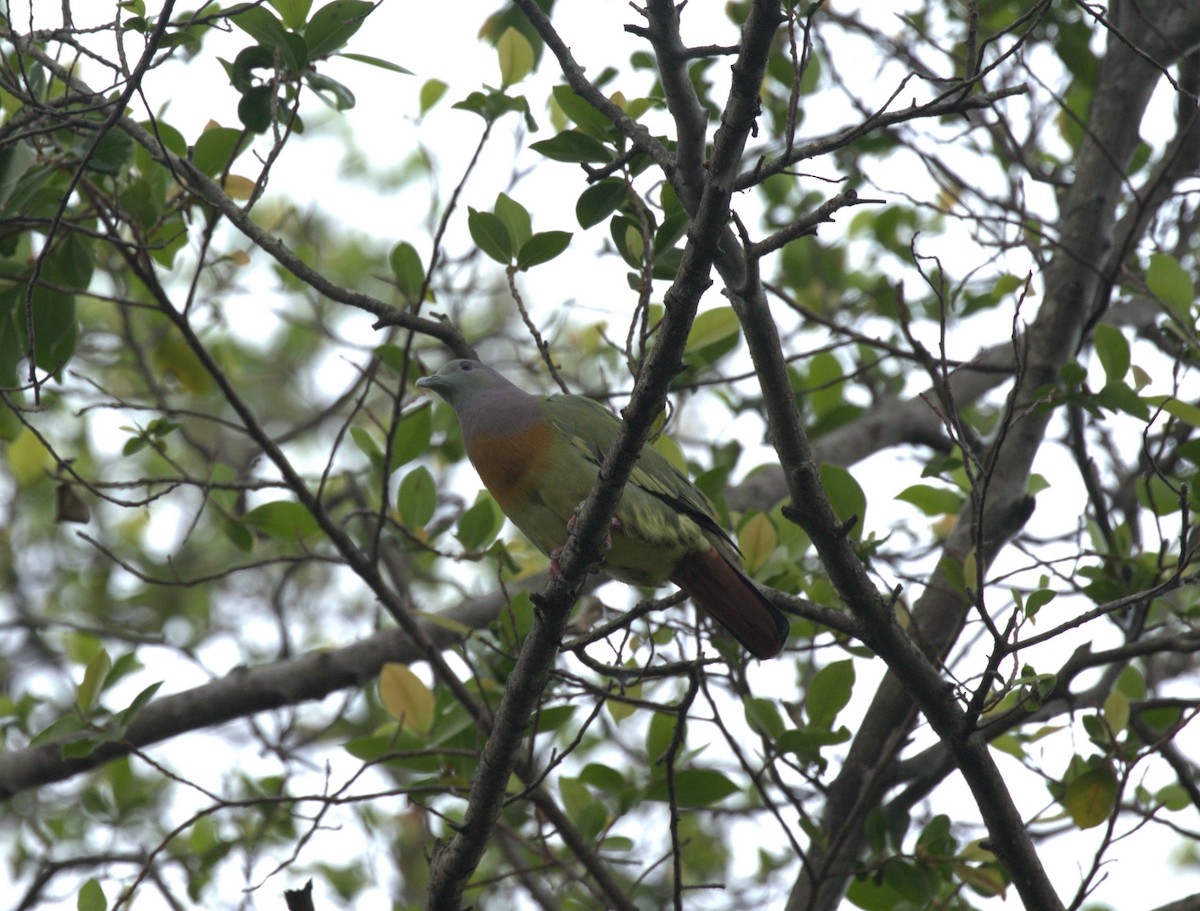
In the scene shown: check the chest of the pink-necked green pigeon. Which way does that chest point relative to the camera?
to the viewer's left

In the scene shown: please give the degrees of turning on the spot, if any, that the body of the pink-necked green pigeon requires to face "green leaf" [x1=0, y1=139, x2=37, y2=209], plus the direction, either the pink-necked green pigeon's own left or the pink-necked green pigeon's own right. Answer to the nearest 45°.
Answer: approximately 45° to the pink-necked green pigeon's own left

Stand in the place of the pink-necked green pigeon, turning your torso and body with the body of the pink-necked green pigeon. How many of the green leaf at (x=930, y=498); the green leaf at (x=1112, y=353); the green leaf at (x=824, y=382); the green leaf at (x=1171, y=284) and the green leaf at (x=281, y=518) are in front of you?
1
